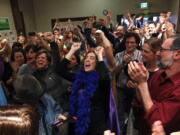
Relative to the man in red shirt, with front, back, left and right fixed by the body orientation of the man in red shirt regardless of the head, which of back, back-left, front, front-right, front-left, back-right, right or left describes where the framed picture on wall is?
front-right

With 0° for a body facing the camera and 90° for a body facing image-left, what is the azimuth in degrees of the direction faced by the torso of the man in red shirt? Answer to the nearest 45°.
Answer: approximately 90°
